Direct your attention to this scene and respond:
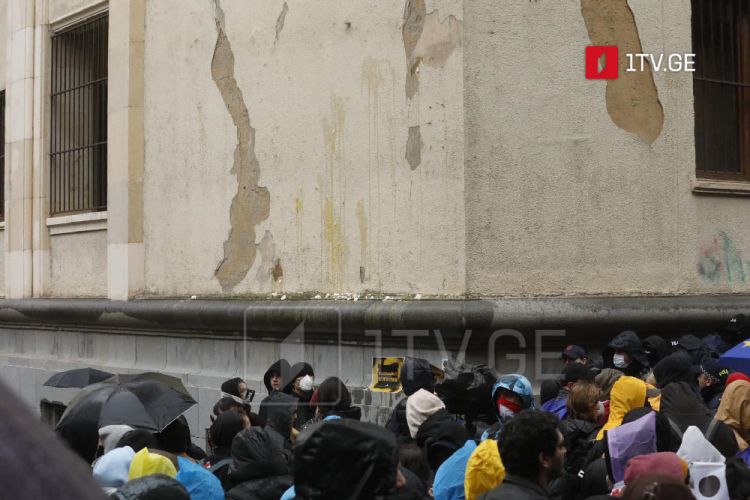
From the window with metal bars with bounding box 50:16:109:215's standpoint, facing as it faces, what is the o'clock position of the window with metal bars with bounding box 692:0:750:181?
the window with metal bars with bounding box 692:0:750:181 is roughly at 9 o'clock from the window with metal bars with bounding box 50:16:109:215.

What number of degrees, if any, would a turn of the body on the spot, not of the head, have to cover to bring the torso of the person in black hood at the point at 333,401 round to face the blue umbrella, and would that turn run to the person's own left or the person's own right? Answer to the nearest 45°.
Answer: approximately 90° to the person's own right

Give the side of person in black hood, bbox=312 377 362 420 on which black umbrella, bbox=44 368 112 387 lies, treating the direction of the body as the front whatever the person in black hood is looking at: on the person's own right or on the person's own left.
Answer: on the person's own left

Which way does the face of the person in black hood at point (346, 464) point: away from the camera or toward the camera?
away from the camera

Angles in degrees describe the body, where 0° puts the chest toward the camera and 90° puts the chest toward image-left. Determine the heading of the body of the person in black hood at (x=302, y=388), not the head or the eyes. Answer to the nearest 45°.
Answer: approximately 315°

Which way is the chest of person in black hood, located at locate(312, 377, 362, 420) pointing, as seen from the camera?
away from the camera

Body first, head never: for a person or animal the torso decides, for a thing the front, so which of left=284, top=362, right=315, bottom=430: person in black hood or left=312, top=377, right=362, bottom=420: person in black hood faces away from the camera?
left=312, top=377, right=362, bottom=420: person in black hood
